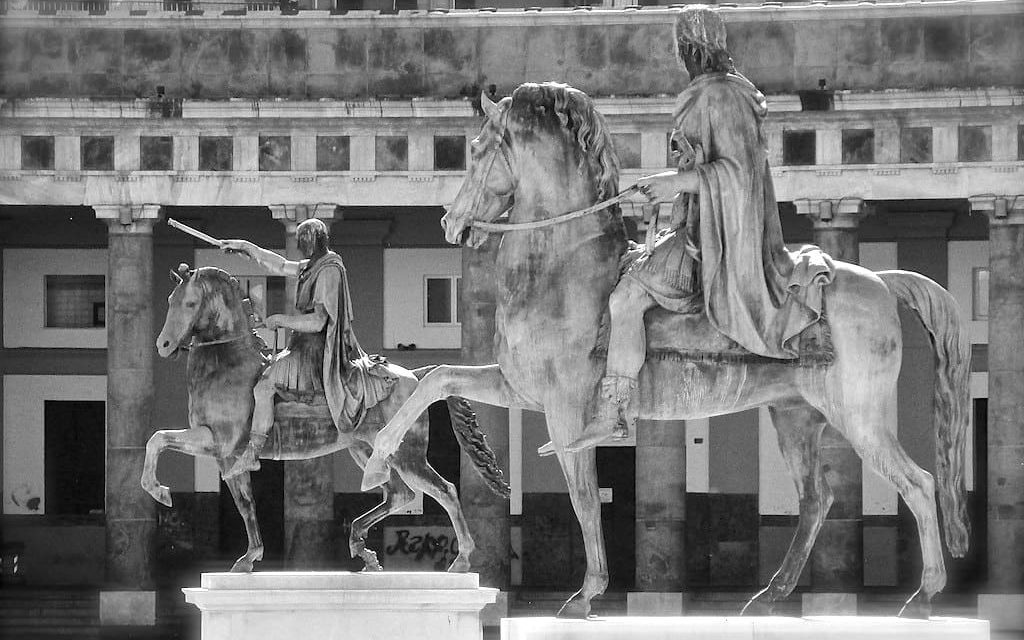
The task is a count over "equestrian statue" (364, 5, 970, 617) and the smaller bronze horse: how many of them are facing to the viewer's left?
2

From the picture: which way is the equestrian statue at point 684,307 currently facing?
to the viewer's left

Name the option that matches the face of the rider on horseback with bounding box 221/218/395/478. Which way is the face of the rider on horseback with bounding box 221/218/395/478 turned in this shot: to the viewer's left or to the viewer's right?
to the viewer's left

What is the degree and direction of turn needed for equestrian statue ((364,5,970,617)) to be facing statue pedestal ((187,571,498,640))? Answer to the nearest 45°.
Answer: approximately 45° to its right

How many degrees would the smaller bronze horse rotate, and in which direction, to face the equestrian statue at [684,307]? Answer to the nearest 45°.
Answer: approximately 135° to its left

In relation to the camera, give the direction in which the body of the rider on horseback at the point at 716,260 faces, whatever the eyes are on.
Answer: to the viewer's left

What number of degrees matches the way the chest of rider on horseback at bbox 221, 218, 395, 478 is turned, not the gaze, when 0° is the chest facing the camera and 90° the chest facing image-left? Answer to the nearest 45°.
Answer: approximately 90°

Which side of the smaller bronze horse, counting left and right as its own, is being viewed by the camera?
left
